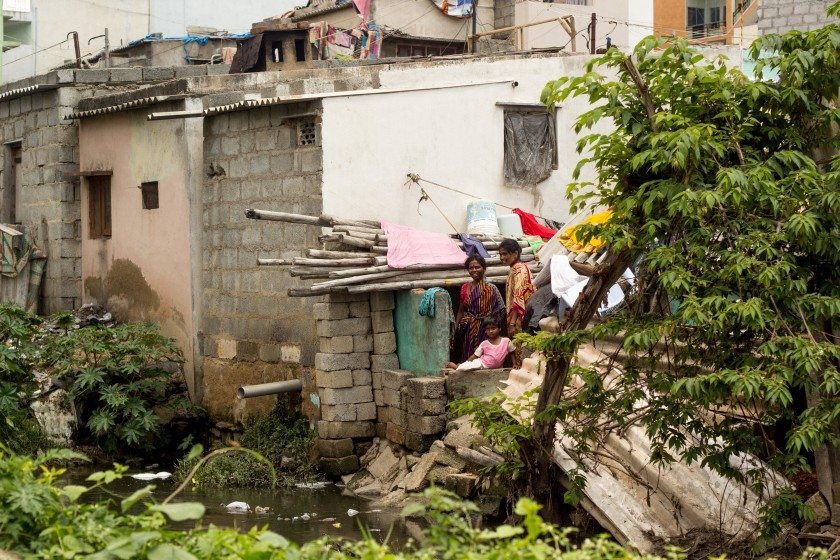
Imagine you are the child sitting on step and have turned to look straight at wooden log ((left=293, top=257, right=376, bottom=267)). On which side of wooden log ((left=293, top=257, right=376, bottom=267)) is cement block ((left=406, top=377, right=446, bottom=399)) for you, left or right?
left

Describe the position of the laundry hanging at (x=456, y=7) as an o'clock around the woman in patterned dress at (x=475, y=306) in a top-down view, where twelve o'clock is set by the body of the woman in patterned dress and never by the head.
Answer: The laundry hanging is roughly at 6 o'clock from the woman in patterned dress.

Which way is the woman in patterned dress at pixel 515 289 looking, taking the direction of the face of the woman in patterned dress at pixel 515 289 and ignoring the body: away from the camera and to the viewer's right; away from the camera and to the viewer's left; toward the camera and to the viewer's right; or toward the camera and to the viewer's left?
toward the camera and to the viewer's left

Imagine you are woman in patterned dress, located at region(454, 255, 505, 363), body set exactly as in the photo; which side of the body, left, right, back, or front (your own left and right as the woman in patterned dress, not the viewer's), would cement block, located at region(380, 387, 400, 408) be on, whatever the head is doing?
right

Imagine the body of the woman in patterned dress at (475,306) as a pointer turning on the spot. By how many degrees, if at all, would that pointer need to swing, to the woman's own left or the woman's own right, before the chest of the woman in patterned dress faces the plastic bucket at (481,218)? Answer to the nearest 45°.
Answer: approximately 180°
